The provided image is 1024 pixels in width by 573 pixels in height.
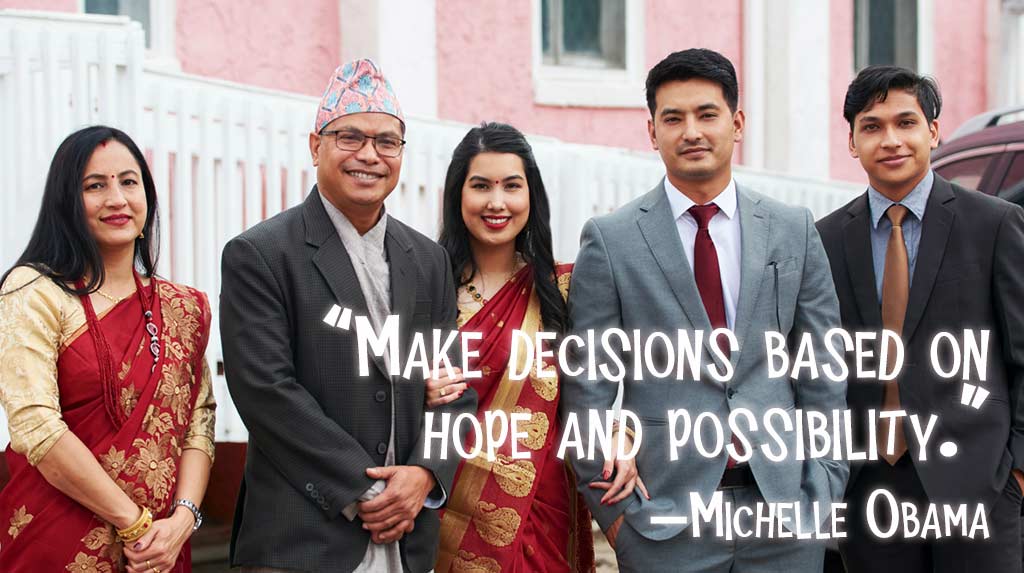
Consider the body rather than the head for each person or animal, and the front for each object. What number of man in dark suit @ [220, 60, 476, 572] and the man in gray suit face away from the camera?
0

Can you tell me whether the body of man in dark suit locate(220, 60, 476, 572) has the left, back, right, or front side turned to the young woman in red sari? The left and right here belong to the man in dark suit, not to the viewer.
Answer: left

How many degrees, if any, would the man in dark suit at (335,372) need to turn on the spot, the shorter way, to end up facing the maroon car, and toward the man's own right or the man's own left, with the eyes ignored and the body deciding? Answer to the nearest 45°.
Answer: approximately 90° to the man's own left

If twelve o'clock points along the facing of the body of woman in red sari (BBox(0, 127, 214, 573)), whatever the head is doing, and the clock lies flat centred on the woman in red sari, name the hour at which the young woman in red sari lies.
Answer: The young woman in red sari is roughly at 10 o'clock from the woman in red sari.

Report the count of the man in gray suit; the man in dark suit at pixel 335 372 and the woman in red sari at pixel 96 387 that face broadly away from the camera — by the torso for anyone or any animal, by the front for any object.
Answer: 0

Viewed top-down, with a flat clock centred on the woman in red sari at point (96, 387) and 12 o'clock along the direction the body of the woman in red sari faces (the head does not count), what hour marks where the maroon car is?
The maroon car is roughly at 10 o'clock from the woman in red sari.

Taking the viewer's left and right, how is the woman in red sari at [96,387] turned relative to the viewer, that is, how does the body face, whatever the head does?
facing the viewer and to the right of the viewer

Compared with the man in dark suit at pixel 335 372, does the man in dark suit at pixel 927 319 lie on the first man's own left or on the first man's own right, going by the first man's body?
on the first man's own left

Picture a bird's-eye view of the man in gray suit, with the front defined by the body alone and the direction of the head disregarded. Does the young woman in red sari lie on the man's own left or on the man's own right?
on the man's own right

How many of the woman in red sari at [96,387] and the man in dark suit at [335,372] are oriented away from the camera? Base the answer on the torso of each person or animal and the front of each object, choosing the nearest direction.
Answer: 0

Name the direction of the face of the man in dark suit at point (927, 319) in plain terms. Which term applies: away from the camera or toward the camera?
toward the camera

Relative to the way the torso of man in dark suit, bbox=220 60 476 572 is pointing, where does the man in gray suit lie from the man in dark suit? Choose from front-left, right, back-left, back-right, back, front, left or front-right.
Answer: front-left

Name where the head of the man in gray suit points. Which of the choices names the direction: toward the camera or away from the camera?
toward the camera

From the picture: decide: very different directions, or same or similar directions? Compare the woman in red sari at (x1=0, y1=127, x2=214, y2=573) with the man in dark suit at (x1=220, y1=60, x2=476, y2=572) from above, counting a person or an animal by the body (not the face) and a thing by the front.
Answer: same or similar directions

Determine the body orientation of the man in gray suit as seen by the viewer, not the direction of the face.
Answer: toward the camera

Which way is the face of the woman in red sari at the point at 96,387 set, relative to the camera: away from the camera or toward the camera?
toward the camera
